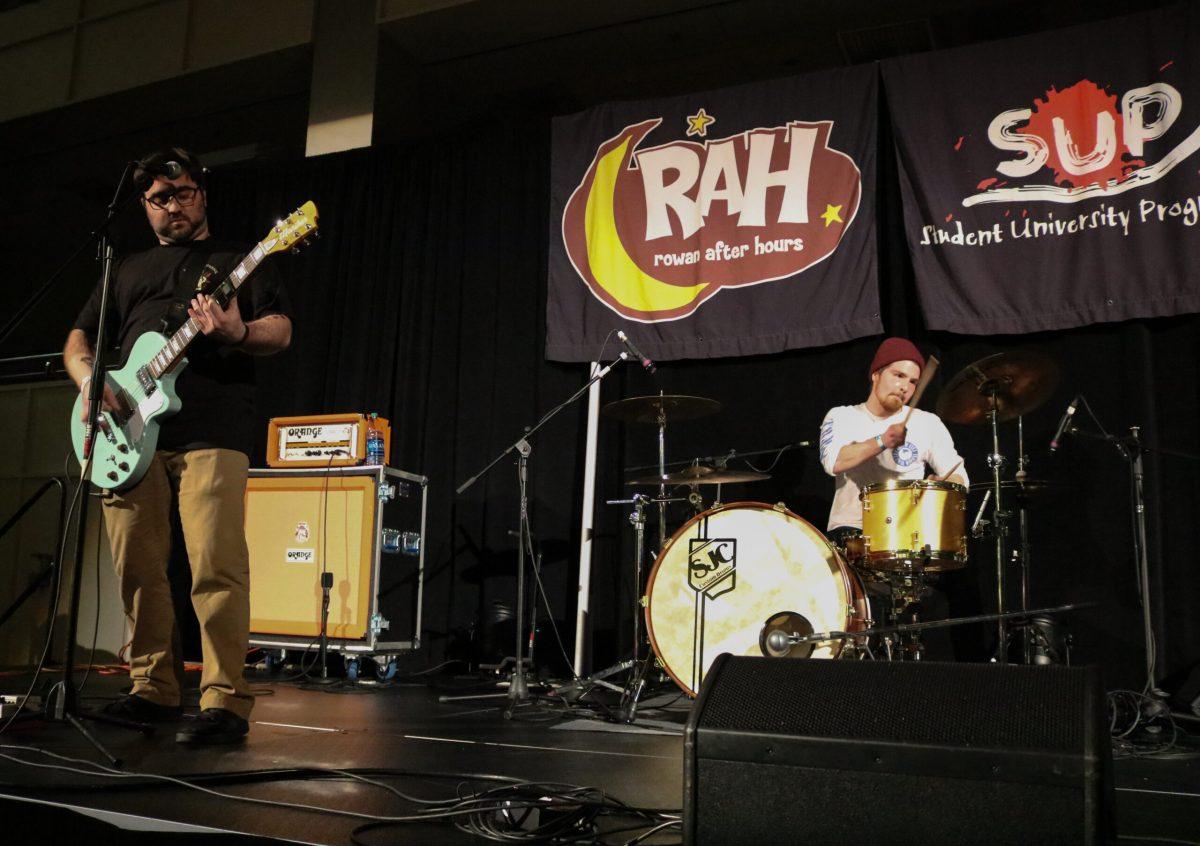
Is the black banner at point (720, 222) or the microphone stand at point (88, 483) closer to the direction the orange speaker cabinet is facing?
the microphone stand

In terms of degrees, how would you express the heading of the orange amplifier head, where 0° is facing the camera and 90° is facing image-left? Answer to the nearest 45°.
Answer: approximately 45°

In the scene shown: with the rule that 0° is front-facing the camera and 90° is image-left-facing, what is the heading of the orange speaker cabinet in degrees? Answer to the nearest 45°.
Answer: approximately 45°

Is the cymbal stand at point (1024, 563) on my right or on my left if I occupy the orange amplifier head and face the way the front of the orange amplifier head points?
on my left
